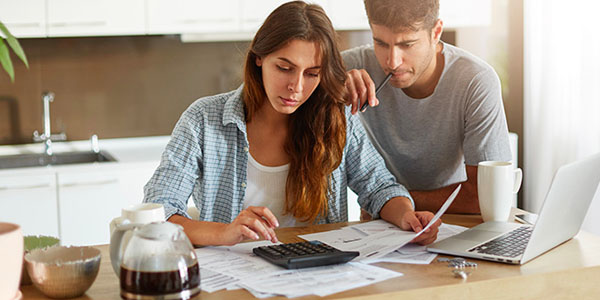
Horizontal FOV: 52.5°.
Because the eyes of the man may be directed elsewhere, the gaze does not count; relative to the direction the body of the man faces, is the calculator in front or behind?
in front

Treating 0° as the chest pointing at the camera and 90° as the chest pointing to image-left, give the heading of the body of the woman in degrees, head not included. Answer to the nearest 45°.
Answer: approximately 0°

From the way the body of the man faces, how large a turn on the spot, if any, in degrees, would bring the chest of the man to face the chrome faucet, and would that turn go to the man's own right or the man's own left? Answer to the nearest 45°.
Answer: approximately 90° to the man's own right

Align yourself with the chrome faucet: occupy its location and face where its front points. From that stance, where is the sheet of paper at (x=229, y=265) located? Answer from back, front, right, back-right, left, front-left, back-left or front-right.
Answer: front

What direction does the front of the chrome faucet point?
toward the camera

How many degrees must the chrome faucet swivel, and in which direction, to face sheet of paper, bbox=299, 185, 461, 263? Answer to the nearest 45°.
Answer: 0° — it already faces it

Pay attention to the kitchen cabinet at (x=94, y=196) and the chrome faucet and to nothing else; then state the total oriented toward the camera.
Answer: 2

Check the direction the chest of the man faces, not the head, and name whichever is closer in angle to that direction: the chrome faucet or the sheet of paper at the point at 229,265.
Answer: the sheet of paper

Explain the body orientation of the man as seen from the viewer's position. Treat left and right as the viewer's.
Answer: facing the viewer and to the left of the viewer

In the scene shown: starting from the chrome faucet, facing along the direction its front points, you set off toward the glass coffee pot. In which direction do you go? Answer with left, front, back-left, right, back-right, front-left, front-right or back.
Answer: front

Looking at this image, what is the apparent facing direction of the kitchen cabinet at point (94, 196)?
toward the camera

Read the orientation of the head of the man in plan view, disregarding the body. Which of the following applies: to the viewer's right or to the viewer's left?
to the viewer's left
